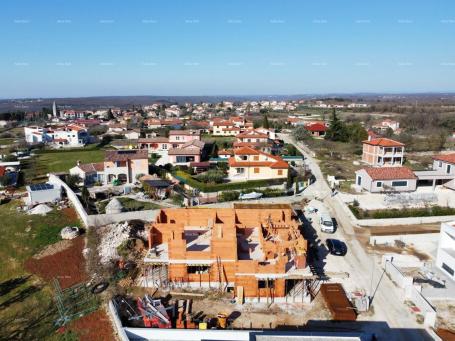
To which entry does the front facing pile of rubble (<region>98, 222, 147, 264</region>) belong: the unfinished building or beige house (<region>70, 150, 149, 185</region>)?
the beige house

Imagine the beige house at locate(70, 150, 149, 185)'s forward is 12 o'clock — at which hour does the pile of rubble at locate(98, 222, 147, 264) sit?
The pile of rubble is roughly at 12 o'clock from the beige house.

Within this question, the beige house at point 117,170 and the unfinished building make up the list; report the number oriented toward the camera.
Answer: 2

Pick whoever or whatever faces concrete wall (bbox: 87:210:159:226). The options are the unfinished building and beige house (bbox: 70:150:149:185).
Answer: the beige house

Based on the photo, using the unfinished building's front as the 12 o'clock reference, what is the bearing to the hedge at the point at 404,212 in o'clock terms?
The hedge is roughly at 8 o'clock from the unfinished building.

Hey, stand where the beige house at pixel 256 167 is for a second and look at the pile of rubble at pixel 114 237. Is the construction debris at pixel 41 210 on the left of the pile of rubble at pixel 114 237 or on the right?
right

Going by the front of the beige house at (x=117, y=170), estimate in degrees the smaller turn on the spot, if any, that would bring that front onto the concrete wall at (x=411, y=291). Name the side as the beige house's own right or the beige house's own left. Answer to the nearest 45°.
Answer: approximately 45° to the beige house's own left

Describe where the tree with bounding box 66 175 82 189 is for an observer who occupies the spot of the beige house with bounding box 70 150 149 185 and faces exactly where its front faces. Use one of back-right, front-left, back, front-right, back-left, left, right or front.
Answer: right

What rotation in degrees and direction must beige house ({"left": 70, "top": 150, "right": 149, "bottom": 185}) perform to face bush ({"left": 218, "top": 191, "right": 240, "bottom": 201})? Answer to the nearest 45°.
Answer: approximately 45° to its left

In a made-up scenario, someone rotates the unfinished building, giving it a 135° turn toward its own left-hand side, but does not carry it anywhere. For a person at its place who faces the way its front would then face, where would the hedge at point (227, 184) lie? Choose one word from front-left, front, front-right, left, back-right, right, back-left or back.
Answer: front-left

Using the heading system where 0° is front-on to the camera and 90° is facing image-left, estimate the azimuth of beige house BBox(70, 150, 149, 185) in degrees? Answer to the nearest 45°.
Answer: approximately 0°

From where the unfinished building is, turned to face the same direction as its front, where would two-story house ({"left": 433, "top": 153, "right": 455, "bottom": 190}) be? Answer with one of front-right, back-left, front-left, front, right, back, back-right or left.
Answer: back-left

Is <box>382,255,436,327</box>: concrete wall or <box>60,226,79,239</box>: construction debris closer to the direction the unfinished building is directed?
the concrete wall

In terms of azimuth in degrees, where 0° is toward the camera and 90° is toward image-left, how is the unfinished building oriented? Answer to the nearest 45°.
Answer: approximately 0°

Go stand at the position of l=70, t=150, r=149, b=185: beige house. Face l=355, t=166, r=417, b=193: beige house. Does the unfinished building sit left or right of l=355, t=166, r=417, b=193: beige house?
right
